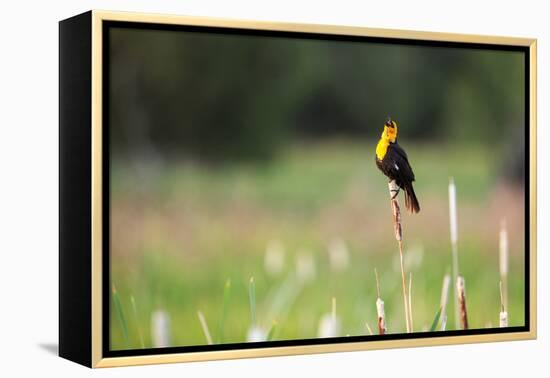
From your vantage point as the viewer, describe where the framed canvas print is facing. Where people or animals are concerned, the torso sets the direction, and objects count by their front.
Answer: facing the viewer and to the right of the viewer
